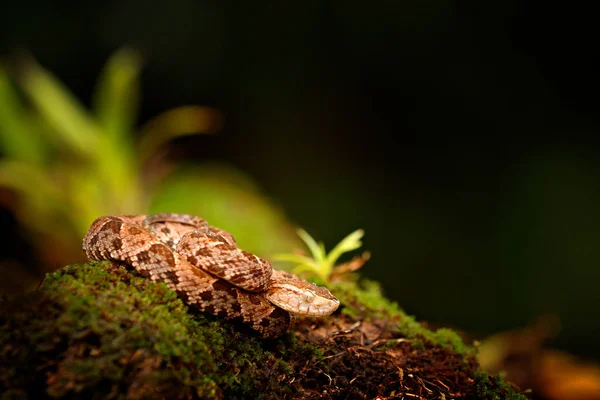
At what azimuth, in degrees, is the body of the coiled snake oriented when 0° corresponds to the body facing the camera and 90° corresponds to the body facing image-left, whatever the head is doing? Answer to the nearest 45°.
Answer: approximately 270°

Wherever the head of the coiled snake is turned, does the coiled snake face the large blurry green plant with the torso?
no
